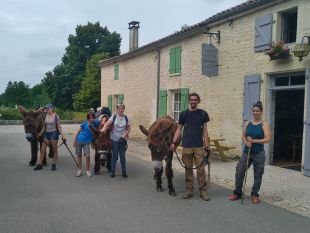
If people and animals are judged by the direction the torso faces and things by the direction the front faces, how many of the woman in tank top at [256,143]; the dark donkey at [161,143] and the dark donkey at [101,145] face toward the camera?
3

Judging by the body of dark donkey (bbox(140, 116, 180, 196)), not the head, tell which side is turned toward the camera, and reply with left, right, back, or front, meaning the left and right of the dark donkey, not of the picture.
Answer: front

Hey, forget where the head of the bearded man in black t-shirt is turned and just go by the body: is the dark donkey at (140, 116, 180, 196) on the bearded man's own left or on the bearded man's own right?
on the bearded man's own right

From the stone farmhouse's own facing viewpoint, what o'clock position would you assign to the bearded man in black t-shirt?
The bearded man in black t-shirt is roughly at 11 o'clock from the stone farmhouse.

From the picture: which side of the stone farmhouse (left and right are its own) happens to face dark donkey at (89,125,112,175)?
front

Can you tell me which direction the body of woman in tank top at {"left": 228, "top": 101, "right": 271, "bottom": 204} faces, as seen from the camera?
toward the camera

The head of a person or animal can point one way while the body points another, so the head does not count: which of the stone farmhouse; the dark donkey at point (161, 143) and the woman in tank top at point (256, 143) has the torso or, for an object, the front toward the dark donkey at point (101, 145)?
the stone farmhouse

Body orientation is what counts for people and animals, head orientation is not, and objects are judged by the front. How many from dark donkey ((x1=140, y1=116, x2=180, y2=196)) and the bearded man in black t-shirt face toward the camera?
2

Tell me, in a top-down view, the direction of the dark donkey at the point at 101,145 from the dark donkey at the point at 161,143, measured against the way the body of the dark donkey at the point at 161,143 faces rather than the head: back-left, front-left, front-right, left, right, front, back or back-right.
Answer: back-right

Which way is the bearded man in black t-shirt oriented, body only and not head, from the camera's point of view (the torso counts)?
toward the camera
